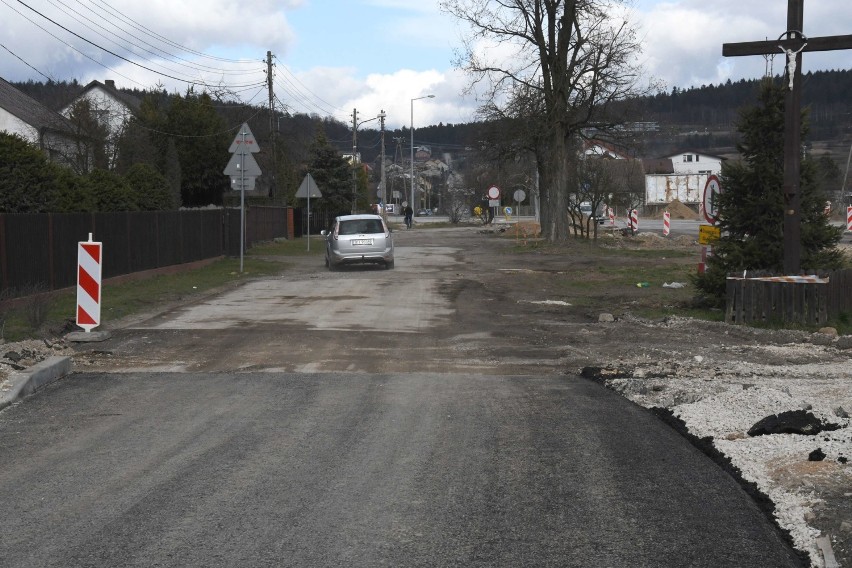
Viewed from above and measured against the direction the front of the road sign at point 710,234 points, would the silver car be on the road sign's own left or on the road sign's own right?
on the road sign's own right

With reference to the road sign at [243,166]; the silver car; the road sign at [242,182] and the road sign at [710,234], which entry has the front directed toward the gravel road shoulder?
the road sign at [710,234]

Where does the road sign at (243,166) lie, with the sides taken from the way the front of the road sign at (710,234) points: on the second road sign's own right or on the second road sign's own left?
on the second road sign's own right

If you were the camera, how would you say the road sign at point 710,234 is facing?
facing the viewer

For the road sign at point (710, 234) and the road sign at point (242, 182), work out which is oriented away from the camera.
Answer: the road sign at point (242, 182)

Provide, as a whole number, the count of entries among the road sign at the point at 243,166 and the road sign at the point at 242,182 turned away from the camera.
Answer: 2

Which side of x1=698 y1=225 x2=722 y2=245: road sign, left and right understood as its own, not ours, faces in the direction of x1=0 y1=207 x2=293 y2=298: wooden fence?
right
